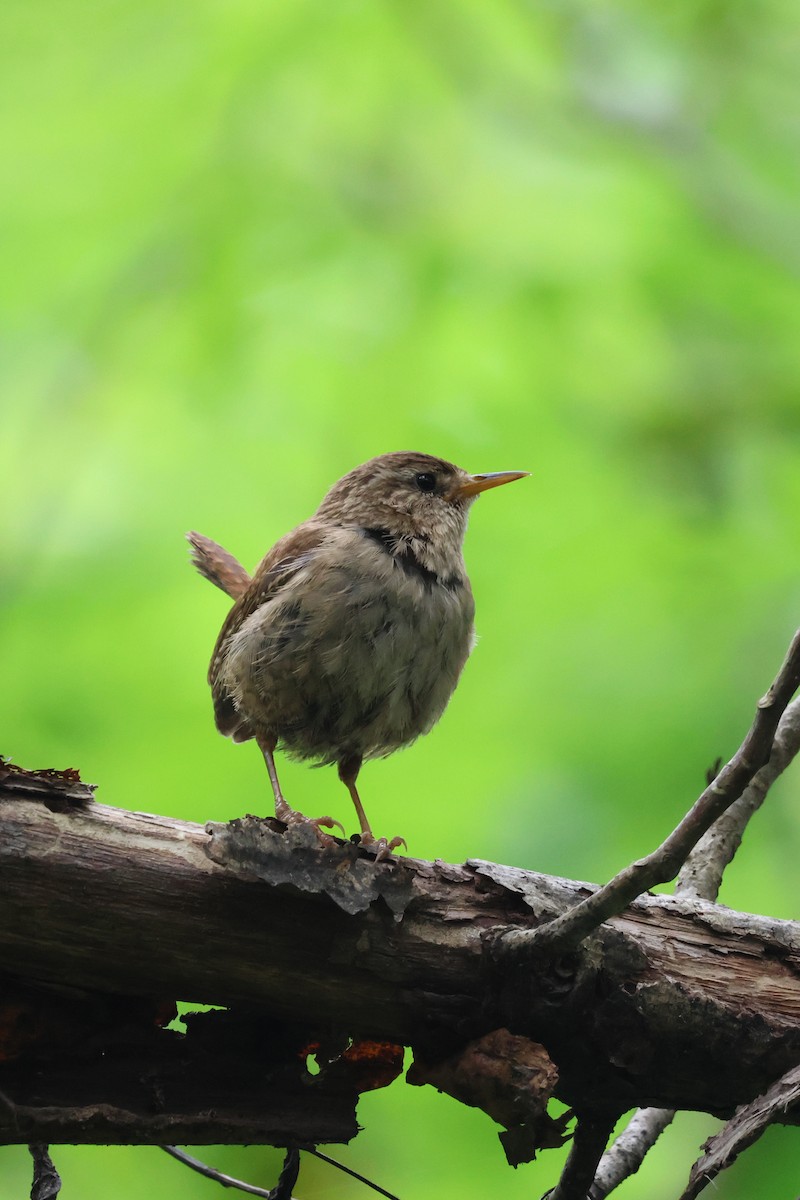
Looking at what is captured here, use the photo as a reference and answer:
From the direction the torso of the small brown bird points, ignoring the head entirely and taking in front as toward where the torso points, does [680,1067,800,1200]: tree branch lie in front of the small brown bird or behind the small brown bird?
in front

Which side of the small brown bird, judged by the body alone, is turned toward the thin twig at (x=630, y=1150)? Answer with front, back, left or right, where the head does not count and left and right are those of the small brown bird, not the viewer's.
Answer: front

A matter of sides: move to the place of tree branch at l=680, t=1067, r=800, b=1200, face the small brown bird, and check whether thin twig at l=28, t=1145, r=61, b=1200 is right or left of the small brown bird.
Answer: left

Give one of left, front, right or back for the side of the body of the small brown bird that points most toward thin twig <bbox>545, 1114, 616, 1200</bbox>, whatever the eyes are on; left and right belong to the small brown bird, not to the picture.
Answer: front

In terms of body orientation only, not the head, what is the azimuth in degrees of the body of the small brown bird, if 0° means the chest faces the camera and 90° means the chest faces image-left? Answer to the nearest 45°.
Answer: approximately 315°

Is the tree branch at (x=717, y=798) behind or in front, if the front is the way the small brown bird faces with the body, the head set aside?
in front
